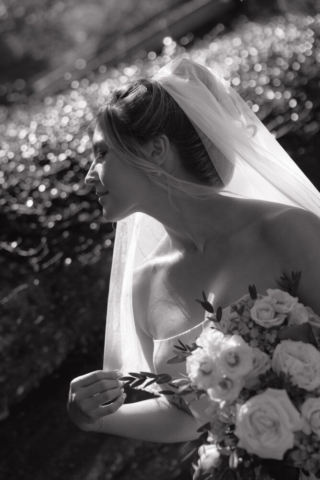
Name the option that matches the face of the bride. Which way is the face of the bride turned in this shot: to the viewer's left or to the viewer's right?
to the viewer's left

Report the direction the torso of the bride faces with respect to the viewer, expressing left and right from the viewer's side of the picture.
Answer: facing the viewer and to the left of the viewer
